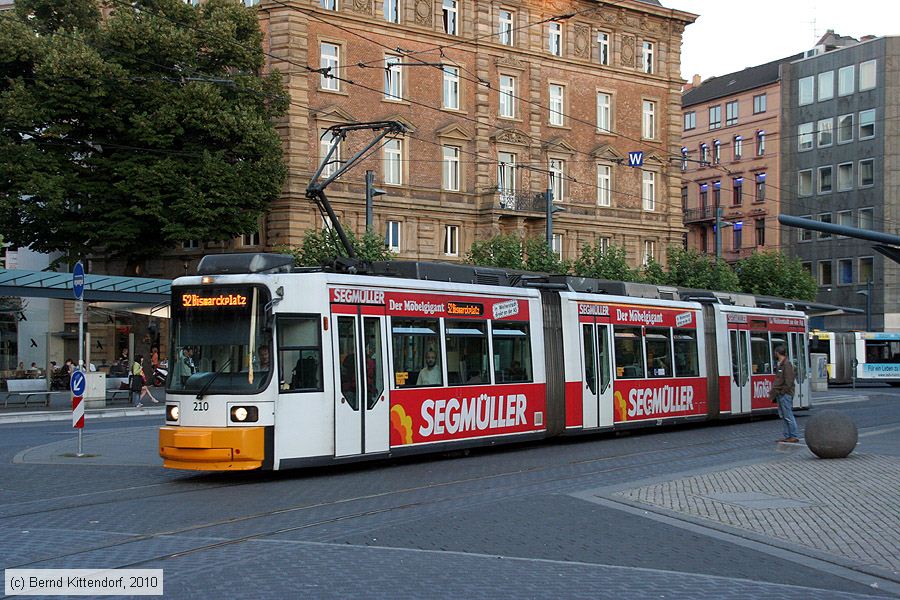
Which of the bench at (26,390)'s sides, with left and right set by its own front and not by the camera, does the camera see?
front

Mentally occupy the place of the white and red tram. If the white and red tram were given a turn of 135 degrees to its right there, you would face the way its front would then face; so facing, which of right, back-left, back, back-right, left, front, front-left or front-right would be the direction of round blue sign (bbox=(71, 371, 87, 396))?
left

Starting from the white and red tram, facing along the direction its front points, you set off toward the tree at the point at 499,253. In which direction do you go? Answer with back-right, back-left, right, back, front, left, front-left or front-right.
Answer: back-right

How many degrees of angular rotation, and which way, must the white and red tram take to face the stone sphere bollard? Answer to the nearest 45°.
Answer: approximately 135° to its left

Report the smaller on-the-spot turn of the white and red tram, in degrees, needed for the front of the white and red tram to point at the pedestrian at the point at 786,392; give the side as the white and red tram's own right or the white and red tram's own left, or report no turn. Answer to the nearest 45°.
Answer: approximately 180°

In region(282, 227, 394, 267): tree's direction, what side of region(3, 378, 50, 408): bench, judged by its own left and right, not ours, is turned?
left

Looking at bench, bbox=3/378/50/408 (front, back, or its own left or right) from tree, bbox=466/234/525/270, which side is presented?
left

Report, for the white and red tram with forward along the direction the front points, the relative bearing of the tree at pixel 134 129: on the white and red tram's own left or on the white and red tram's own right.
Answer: on the white and red tram's own right

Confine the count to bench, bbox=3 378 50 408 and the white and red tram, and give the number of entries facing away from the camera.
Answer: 0

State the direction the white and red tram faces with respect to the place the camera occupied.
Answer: facing the viewer and to the left of the viewer

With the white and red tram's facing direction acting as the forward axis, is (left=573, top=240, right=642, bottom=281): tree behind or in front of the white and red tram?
behind
